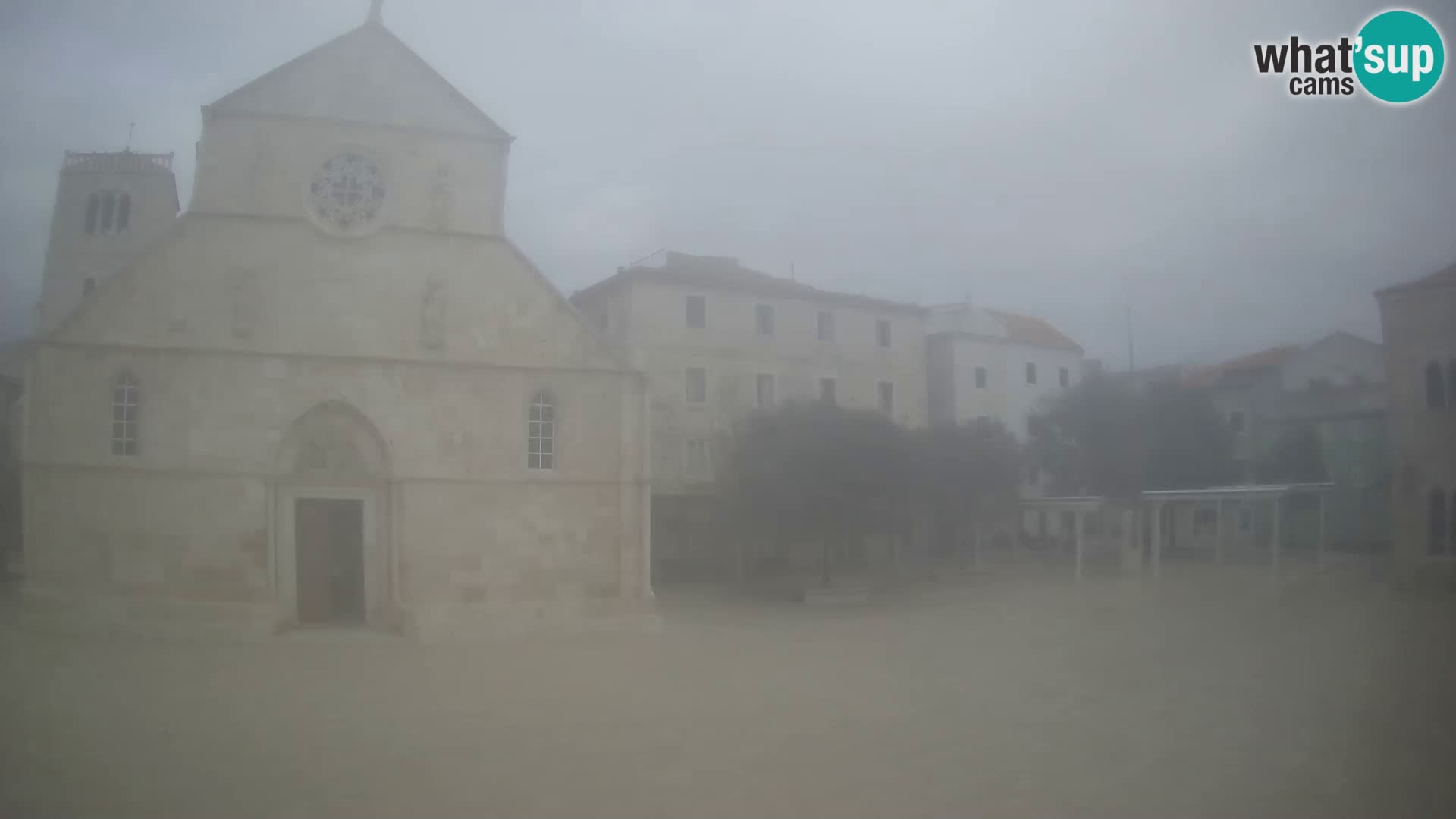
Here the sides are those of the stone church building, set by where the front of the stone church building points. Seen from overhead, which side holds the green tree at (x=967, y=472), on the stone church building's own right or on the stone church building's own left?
on the stone church building's own left

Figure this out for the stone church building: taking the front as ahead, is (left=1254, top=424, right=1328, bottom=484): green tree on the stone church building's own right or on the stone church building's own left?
on the stone church building's own left

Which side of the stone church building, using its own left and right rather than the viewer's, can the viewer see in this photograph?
front

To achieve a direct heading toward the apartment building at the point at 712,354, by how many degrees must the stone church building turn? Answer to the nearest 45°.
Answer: approximately 135° to its left

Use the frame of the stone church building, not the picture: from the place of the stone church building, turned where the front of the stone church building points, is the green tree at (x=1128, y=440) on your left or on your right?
on your left

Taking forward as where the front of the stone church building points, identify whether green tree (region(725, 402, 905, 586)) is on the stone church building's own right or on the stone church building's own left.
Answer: on the stone church building's own left

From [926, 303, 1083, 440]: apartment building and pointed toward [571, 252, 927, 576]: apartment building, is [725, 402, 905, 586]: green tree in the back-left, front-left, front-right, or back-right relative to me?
front-left

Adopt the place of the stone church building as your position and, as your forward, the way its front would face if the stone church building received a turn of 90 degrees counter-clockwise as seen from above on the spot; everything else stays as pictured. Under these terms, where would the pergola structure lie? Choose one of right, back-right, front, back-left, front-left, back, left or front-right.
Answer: front
